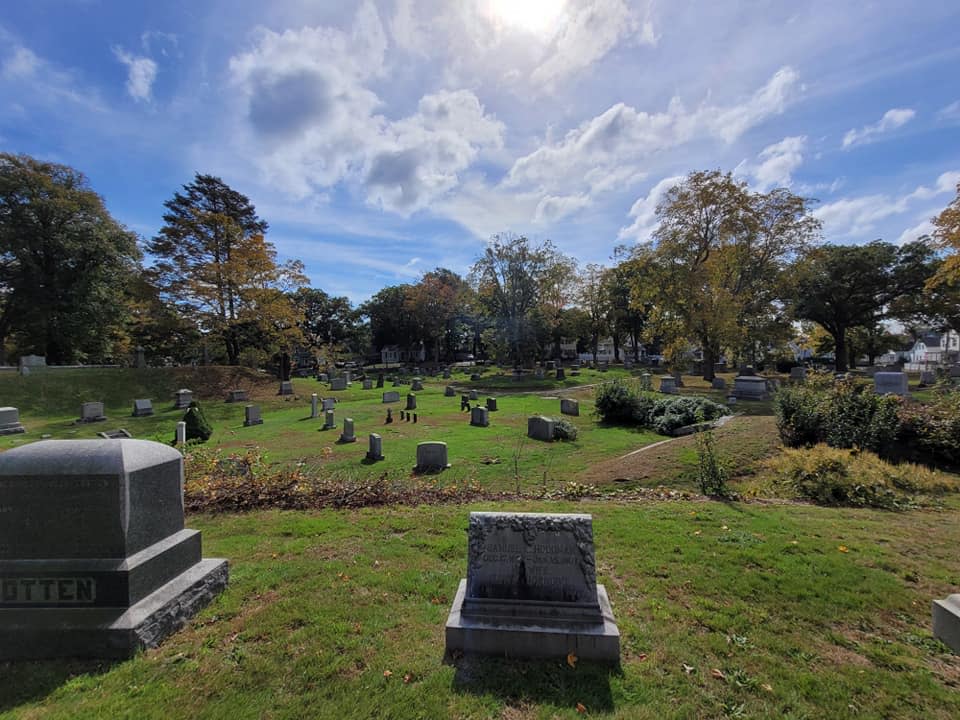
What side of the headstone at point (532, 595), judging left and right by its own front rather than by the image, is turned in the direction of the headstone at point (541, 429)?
back

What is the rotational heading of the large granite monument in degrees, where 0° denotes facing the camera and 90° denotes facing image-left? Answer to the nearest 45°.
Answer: approximately 0°

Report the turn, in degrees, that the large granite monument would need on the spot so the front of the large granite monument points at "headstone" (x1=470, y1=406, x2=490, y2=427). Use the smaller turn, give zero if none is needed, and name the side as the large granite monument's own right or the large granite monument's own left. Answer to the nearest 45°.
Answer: approximately 135° to the large granite monument's own left

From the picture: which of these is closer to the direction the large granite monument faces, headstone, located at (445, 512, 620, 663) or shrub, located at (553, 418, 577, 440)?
the headstone

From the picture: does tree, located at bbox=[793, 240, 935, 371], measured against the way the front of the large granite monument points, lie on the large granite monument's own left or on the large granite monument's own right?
on the large granite monument's own left

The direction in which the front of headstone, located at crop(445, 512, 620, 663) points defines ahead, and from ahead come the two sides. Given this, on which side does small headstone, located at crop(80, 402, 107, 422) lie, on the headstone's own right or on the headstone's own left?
on the headstone's own right

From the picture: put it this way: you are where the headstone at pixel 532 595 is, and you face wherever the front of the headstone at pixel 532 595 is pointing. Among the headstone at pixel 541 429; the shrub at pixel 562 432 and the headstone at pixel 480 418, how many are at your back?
3

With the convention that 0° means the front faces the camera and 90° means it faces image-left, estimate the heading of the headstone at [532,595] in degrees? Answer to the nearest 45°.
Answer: approximately 0°

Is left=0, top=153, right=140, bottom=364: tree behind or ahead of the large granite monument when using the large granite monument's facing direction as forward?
behind

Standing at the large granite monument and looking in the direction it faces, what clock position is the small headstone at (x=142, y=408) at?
The small headstone is roughly at 6 o'clock from the large granite monument.

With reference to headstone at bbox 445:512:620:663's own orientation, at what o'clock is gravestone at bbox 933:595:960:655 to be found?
The gravestone is roughly at 9 o'clock from the headstone.

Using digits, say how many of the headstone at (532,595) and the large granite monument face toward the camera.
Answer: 2

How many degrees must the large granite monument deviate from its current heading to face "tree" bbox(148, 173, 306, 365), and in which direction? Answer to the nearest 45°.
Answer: approximately 180°

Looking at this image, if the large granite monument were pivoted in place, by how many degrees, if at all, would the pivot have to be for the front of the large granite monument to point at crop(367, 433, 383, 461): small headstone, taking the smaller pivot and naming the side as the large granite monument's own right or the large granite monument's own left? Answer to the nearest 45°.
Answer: approximately 135° to the large granite monument's own left

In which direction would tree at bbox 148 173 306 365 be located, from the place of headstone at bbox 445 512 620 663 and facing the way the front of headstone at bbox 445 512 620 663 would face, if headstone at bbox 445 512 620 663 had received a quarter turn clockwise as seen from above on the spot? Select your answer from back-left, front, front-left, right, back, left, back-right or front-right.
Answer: front-right
